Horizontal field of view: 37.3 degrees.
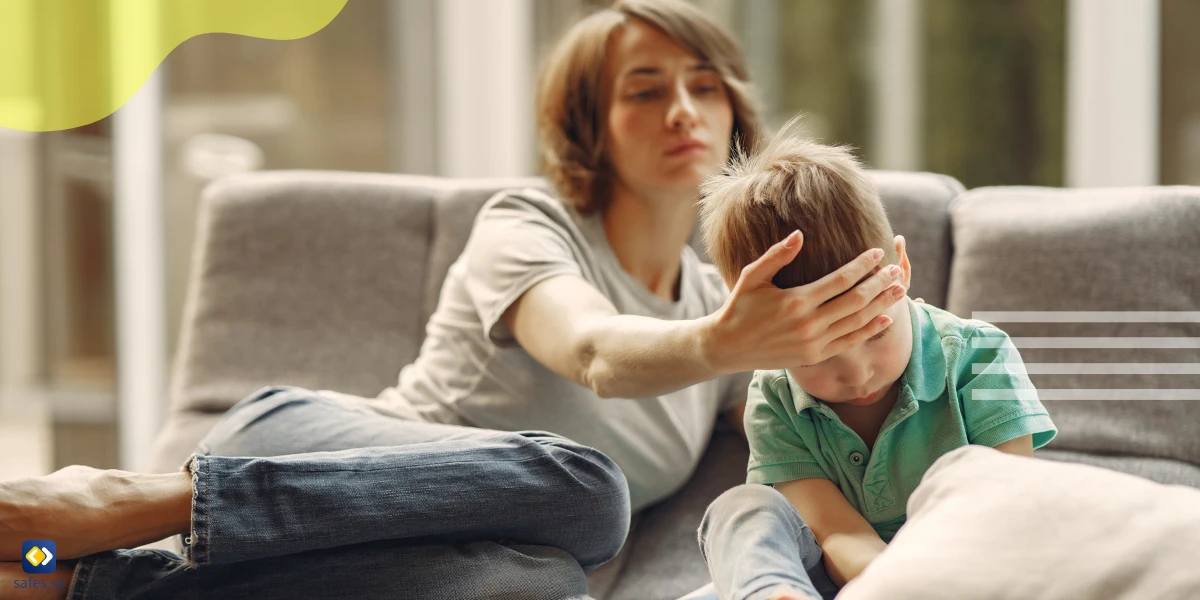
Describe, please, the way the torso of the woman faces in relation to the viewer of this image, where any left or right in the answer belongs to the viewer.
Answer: facing the viewer and to the right of the viewer

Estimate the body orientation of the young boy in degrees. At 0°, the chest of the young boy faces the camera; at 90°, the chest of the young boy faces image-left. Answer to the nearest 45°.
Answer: approximately 45°

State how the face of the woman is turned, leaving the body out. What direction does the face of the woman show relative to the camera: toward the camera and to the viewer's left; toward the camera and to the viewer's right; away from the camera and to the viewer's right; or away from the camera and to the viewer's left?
toward the camera and to the viewer's right

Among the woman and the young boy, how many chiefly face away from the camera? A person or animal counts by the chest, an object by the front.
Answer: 0

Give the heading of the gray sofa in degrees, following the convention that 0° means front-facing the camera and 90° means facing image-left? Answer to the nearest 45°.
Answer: approximately 0°
